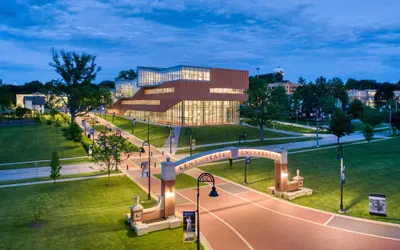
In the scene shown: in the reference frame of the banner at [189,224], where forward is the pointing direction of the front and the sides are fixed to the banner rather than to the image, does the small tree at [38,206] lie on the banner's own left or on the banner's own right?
on the banner's own right

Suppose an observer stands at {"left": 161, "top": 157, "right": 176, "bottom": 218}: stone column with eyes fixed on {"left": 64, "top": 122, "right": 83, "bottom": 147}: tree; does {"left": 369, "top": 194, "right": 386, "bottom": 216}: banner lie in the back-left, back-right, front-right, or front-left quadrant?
back-right

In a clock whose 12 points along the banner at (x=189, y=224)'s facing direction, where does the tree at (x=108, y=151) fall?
The tree is roughly at 5 o'clock from the banner.

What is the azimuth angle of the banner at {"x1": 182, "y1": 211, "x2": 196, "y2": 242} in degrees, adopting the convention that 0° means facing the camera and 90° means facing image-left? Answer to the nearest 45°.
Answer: approximately 0°

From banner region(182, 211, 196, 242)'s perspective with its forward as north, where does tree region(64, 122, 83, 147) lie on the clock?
The tree is roughly at 5 o'clock from the banner.

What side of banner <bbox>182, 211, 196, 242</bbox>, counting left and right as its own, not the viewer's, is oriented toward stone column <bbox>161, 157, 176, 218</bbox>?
back

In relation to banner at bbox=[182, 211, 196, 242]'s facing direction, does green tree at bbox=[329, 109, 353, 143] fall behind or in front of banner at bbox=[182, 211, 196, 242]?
behind

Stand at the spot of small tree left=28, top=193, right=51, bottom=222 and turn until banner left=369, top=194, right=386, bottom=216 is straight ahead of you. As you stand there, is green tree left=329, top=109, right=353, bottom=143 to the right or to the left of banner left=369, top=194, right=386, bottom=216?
left

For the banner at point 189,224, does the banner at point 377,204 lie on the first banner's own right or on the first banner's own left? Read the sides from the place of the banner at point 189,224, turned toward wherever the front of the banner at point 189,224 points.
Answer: on the first banner's own left
